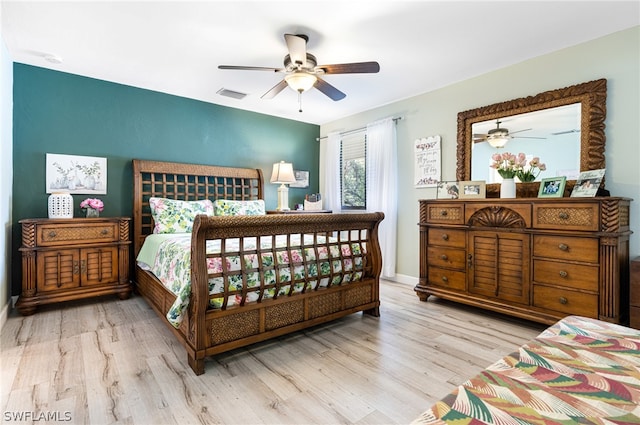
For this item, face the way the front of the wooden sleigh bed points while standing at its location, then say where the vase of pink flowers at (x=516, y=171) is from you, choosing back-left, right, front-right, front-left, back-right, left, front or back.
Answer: front-left

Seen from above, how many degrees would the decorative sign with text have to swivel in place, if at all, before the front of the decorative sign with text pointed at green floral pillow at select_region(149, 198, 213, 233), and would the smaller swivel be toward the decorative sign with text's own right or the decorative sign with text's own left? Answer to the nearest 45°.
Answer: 0° — it already faces it

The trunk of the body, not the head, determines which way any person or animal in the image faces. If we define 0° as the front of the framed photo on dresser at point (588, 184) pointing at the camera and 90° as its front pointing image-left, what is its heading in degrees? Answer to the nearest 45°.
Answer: approximately 45°

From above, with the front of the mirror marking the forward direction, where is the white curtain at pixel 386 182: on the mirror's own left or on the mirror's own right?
on the mirror's own right

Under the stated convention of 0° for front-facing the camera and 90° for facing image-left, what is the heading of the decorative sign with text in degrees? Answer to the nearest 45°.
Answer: approximately 45°

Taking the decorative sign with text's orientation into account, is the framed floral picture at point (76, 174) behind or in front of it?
in front

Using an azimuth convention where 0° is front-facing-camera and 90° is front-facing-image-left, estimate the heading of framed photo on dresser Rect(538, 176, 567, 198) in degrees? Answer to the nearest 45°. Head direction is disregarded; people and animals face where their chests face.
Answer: approximately 45°

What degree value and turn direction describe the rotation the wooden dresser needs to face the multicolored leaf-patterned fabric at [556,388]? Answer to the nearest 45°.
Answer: approximately 45° to its left

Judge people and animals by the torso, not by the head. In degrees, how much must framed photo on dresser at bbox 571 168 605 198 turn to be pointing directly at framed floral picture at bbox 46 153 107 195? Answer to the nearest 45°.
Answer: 0° — it already faces it

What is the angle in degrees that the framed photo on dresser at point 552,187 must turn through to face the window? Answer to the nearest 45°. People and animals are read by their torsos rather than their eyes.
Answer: approximately 45° to its right

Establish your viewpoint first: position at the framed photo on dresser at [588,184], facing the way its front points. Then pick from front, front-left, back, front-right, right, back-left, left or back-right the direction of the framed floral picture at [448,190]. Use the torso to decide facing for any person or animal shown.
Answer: front-right
